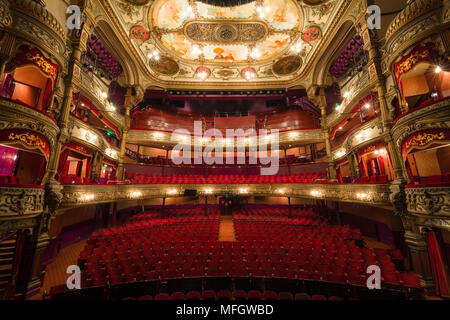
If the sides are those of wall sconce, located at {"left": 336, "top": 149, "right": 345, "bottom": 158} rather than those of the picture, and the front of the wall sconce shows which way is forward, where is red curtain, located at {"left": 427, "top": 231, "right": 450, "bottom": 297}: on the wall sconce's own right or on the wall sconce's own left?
on the wall sconce's own left

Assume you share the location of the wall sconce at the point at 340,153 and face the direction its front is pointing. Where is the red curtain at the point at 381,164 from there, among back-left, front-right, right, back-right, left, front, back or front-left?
left

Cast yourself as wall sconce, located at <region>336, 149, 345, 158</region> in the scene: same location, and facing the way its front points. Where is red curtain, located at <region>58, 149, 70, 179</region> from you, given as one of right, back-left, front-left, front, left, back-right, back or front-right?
front

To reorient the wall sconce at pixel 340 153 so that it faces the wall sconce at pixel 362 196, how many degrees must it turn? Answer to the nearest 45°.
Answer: approximately 45° to its left

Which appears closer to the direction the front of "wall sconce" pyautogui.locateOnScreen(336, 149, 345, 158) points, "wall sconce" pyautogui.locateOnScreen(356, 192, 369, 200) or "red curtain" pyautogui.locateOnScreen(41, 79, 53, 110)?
the red curtain

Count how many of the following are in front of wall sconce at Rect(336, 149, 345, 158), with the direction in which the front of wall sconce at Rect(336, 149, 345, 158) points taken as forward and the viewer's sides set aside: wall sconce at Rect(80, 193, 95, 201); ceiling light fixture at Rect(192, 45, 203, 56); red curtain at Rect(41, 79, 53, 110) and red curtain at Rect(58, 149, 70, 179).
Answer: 4

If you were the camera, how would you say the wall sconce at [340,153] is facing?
facing the viewer and to the left of the viewer

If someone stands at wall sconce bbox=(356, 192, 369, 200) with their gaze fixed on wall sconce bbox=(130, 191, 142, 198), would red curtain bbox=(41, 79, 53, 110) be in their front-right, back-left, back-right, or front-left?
front-left

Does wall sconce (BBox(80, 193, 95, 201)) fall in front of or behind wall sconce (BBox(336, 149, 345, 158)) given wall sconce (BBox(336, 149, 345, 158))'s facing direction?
in front
